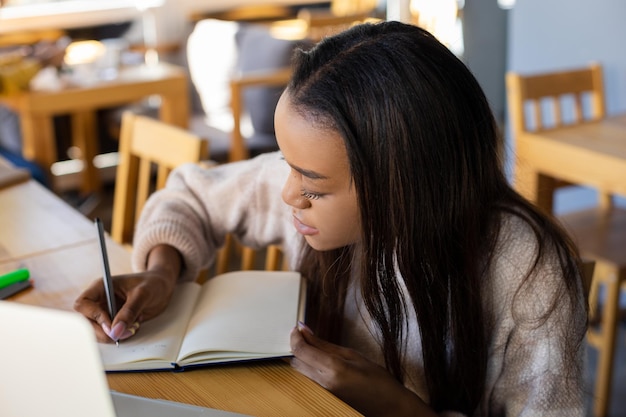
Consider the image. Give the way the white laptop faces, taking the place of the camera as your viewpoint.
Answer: facing away from the viewer and to the right of the viewer

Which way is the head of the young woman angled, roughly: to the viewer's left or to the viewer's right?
to the viewer's left

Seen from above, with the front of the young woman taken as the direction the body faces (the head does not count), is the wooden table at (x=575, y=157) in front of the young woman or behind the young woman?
behind

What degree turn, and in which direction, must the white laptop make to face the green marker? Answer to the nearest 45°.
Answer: approximately 45° to its left

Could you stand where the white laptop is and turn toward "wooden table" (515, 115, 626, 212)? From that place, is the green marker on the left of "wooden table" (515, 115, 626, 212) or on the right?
left

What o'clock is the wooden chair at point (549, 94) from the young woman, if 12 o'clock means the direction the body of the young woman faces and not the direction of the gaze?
The wooden chair is roughly at 5 o'clock from the young woman.

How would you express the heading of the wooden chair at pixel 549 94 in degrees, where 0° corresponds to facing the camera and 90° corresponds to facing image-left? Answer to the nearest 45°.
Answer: approximately 315°

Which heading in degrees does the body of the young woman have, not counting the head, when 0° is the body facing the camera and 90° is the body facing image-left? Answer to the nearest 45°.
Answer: approximately 45°
